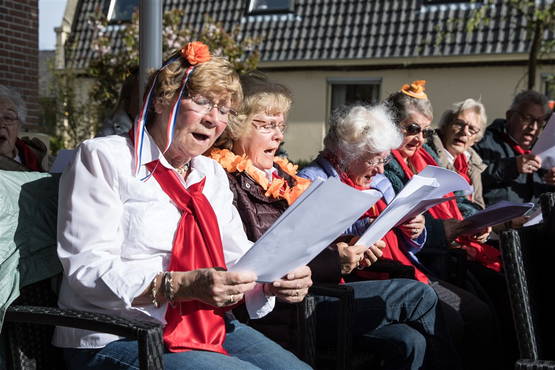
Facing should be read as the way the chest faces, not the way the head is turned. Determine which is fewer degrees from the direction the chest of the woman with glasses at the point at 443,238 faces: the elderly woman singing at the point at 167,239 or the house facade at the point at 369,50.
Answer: the elderly woman singing

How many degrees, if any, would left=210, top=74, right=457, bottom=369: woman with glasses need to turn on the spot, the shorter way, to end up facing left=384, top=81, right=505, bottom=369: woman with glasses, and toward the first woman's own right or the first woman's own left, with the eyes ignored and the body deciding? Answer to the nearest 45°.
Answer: approximately 90° to the first woman's own left

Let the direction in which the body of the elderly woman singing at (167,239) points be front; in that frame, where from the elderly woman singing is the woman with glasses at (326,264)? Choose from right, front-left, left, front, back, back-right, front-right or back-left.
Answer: left

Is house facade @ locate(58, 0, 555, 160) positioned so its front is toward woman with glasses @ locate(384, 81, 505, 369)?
yes

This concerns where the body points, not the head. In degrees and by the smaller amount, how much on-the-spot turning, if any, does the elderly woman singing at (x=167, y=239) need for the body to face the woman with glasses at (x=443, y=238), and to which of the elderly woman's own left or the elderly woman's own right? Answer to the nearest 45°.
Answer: approximately 90° to the elderly woman's own left

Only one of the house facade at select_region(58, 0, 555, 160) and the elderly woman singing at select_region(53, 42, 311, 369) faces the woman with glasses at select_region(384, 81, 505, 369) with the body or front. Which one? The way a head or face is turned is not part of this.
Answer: the house facade

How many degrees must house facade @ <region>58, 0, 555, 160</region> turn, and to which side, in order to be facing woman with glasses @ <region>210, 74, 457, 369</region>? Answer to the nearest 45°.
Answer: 0° — it already faces them

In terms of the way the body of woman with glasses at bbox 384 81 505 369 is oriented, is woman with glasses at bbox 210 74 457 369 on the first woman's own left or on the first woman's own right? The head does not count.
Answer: on the first woman's own right

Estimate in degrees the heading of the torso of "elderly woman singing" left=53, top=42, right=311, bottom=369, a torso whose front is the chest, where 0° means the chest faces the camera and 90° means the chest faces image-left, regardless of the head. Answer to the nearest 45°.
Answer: approximately 315°

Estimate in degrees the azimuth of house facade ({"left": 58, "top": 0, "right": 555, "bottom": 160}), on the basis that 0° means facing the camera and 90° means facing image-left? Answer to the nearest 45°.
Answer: approximately 0°
